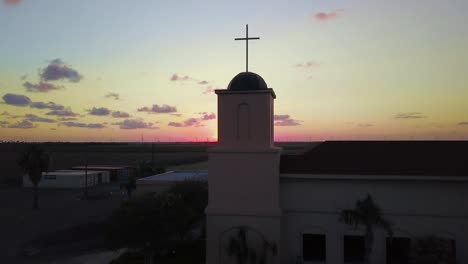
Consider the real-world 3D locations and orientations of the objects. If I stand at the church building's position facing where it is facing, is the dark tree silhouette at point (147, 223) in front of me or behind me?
in front
